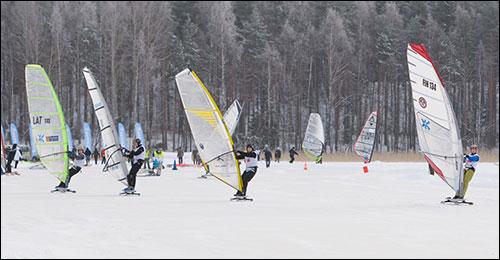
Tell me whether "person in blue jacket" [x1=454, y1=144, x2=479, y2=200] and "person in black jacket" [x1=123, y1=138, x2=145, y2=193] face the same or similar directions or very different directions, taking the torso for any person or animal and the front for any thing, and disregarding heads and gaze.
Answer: same or similar directions

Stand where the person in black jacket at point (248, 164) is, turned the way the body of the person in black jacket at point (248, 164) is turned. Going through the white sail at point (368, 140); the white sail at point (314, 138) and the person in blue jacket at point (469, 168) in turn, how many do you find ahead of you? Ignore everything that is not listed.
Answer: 0

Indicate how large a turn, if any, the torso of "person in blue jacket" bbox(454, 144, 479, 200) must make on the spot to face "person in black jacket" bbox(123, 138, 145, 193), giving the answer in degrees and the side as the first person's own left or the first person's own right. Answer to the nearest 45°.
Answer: approximately 45° to the first person's own right

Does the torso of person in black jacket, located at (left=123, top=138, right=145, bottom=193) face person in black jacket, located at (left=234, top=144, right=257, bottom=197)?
no

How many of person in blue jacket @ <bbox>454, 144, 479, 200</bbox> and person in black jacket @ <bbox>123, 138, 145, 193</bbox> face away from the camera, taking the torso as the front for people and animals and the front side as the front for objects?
0

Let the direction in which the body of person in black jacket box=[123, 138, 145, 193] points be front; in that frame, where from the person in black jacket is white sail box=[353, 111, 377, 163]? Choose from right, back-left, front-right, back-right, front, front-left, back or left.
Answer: back-right

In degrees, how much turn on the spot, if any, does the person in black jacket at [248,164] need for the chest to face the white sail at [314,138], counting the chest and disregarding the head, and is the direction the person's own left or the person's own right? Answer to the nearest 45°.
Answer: approximately 135° to the person's own right

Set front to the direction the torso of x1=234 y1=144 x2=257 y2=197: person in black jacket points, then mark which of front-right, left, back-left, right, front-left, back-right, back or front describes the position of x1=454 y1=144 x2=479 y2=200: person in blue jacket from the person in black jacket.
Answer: back-left

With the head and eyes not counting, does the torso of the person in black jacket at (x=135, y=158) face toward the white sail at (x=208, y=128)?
no

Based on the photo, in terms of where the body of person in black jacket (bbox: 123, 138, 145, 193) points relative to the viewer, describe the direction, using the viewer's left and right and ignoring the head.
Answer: facing to the left of the viewer

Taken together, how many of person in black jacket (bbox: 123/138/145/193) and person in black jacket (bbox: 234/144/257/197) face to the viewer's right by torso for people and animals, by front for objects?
0

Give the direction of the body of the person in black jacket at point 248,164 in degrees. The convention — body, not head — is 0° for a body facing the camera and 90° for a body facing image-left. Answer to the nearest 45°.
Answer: approximately 45°

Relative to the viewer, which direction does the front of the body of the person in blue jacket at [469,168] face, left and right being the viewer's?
facing the viewer and to the left of the viewer

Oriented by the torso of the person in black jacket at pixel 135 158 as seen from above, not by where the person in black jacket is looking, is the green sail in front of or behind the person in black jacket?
in front

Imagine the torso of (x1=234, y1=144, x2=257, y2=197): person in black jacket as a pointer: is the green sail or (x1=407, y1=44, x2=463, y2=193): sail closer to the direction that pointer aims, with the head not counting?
the green sail

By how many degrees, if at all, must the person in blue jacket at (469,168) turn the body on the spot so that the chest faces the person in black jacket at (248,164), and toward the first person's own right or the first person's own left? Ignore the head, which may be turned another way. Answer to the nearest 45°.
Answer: approximately 45° to the first person's own right

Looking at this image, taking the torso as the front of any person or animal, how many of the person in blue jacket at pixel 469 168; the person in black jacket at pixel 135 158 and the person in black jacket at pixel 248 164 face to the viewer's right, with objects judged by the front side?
0
